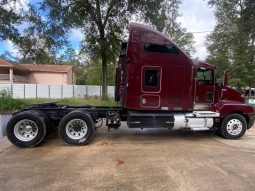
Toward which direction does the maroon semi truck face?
to the viewer's right

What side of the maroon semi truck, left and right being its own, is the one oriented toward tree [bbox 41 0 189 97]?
left

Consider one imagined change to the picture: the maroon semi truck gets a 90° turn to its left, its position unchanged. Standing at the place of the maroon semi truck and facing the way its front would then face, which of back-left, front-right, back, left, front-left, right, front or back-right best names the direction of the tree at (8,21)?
front-left
